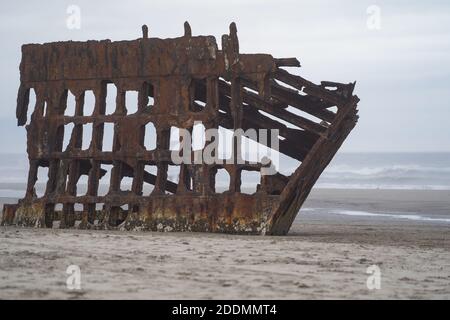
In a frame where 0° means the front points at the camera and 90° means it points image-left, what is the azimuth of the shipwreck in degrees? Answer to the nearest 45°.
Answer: approximately 270°
